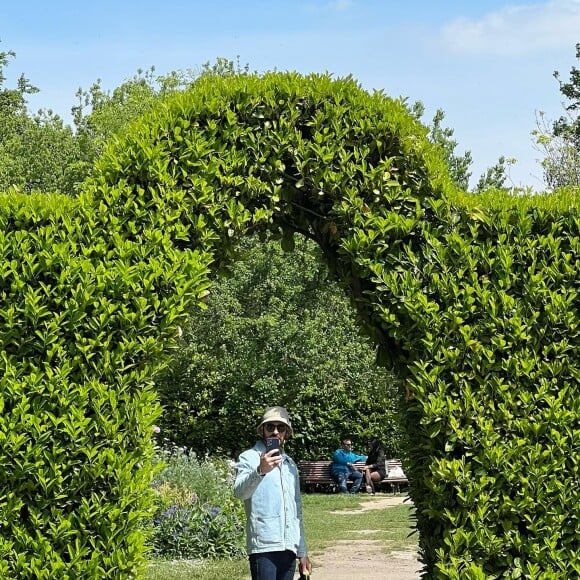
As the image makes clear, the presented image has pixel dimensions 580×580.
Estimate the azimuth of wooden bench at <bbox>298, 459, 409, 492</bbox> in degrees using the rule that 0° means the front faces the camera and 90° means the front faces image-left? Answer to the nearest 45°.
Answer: approximately 0°

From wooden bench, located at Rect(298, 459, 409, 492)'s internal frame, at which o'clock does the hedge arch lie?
The hedge arch is roughly at 12 o'clock from the wooden bench.

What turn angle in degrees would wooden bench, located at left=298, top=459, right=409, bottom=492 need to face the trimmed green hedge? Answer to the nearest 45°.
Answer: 0° — it already faces it

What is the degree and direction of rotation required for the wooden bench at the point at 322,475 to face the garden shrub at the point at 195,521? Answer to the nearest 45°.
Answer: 0° — it already faces it

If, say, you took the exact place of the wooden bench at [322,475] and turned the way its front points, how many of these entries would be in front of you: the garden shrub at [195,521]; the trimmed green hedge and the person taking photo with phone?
3

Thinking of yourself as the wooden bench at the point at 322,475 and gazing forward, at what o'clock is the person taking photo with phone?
The person taking photo with phone is roughly at 12 o'clock from the wooden bench.
